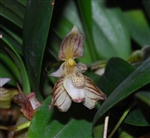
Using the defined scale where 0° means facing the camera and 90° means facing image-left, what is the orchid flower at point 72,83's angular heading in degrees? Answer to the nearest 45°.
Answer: approximately 0°

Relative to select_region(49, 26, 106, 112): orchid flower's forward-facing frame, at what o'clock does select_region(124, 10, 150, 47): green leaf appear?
The green leaf is roughly at 7 o'clock from the orchid flower.
